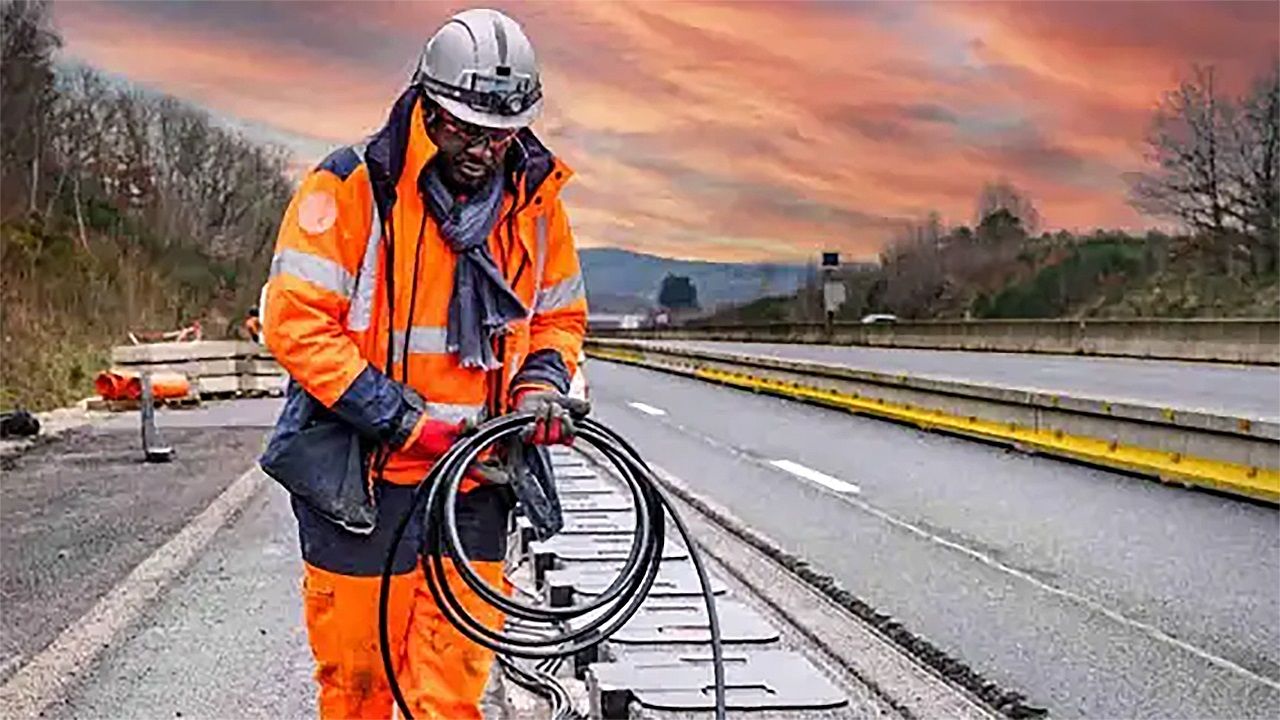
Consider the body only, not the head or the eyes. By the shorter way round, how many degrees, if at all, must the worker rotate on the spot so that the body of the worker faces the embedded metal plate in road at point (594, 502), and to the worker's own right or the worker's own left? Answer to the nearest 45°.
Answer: approximately 135° to the worker's own left

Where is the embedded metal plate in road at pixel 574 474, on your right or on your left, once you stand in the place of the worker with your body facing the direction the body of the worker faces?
on your left

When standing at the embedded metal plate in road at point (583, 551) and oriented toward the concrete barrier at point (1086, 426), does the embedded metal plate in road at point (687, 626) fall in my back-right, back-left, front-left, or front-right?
back-right

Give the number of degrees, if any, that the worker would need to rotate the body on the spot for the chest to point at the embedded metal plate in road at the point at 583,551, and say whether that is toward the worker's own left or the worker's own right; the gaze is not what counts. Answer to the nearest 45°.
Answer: approximately 135° to the worker's own left

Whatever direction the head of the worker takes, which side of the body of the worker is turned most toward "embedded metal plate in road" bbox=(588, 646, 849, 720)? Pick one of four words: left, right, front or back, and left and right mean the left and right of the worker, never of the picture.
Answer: left

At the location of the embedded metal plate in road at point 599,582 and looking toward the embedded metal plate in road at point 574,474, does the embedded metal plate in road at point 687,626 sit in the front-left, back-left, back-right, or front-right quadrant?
back-right

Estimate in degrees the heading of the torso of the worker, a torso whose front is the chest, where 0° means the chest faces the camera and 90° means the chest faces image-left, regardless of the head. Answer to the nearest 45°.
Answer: approximately 315°

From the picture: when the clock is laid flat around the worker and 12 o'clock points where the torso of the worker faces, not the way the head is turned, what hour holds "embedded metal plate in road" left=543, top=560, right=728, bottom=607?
The embedded metal plate in road is roughly at 8 o'clock from the worker.

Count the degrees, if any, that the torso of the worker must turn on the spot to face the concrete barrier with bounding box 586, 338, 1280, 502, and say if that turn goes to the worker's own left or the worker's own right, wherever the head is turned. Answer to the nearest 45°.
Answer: approximately 90° to the worker's own left

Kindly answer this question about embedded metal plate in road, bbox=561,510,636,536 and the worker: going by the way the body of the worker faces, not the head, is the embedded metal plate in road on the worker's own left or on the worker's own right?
on the worker's own left

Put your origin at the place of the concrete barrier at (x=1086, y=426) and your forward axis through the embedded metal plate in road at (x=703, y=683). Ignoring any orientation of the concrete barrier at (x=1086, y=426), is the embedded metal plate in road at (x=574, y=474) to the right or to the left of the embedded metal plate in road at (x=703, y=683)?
right
